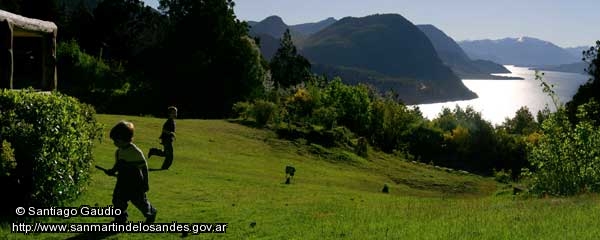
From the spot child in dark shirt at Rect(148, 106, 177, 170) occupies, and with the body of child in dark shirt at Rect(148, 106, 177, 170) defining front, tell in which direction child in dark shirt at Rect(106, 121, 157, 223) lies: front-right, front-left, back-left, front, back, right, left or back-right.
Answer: right

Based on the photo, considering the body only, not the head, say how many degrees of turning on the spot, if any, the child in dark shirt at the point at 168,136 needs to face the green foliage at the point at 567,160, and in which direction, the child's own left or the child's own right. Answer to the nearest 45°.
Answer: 0° — they already face it
